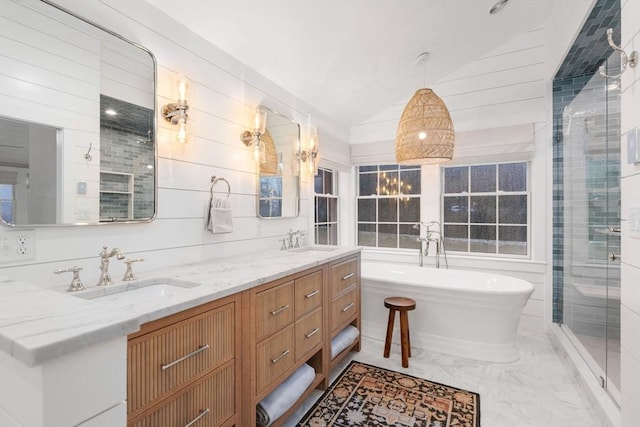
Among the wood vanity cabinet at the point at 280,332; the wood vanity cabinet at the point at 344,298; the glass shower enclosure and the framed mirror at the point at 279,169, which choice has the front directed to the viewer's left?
the glass shower enclosure

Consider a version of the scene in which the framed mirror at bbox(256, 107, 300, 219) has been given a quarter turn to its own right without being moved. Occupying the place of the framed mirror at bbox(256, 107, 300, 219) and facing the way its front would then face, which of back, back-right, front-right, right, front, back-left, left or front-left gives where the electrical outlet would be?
front

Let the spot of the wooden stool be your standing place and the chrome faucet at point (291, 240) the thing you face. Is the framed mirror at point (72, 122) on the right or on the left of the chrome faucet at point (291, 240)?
left

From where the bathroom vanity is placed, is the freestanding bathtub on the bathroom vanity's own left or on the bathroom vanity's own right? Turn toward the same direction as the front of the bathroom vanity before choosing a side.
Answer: on the bathroom vanity's own left

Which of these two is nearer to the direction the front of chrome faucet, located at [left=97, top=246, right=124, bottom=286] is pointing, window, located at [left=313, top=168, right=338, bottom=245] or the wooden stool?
the wooden stool

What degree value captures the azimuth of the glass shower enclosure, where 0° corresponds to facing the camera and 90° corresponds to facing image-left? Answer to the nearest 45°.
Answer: approximately 90°
